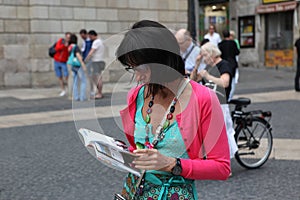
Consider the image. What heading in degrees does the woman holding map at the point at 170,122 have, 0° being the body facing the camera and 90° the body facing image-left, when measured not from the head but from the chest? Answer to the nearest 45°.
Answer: approximately 45°

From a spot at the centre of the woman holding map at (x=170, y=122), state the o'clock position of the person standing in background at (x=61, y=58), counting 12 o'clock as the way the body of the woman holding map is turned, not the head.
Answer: The person standing in background is roughly at 4 o'clock from the woman holding map.

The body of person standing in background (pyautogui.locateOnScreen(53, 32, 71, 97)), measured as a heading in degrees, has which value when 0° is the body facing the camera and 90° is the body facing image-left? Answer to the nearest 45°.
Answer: approximately 315°

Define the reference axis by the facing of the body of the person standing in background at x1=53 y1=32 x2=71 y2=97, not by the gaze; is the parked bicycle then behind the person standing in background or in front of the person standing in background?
in front

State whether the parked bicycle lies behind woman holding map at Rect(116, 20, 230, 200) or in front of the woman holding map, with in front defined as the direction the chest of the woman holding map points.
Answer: behind

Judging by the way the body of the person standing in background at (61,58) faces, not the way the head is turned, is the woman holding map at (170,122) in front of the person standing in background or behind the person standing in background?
in front

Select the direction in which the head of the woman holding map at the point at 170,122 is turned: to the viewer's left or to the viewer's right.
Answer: to the viewer's left
